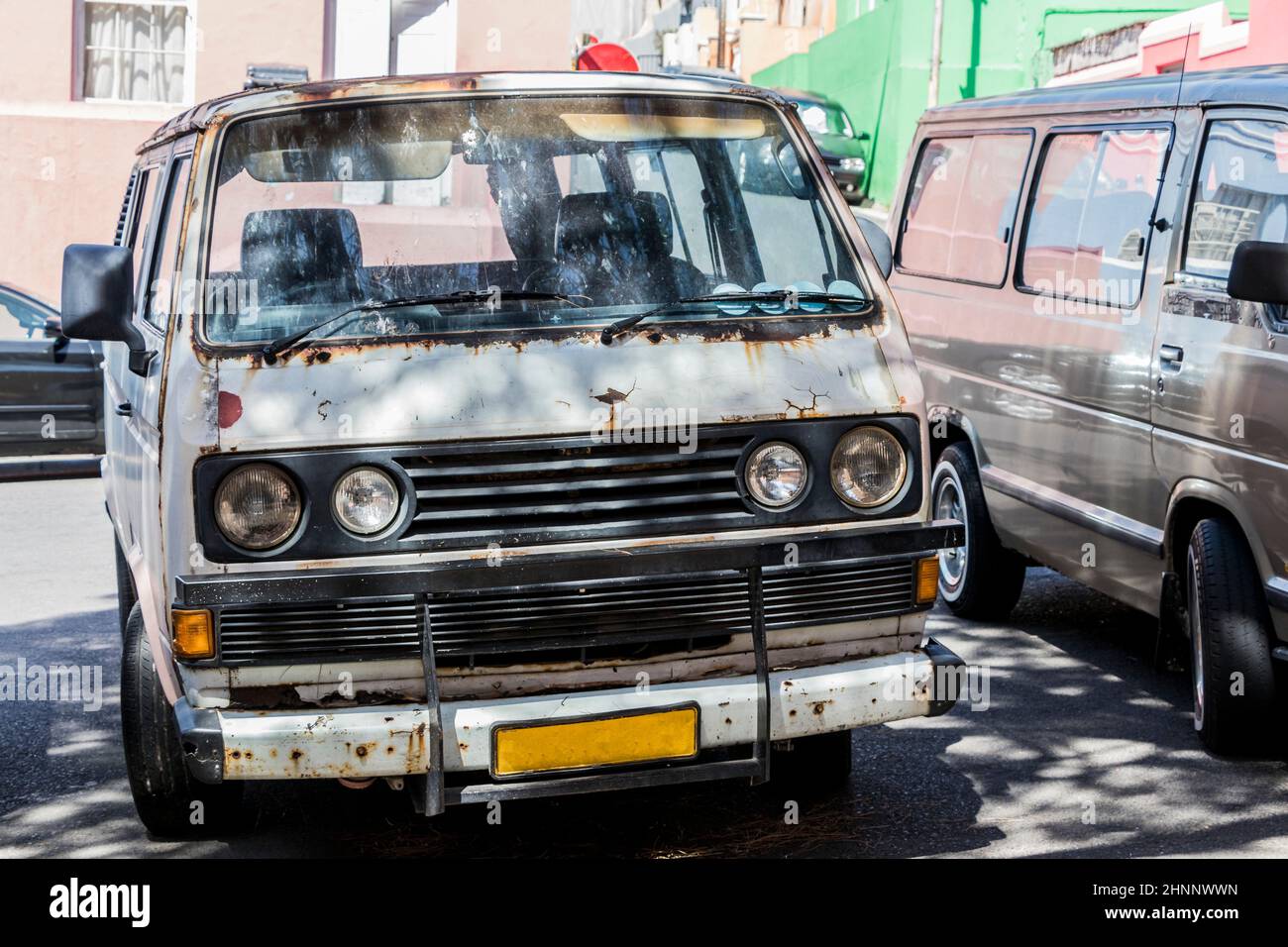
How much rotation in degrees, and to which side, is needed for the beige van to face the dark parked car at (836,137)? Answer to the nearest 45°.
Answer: approximately 135° to its left

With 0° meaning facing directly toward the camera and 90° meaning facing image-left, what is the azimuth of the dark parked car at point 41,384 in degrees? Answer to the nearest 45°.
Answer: approximately 270°

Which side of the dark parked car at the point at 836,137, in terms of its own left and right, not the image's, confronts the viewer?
front

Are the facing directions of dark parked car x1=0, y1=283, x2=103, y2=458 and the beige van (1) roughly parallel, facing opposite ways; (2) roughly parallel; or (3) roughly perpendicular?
roughly perpendicular

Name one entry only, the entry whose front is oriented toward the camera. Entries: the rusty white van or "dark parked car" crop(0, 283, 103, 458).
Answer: the rusty white van

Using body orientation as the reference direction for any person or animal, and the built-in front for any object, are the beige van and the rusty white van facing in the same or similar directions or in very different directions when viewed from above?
same or similar directions

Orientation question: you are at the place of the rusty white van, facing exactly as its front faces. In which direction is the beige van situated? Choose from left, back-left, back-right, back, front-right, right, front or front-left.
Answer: back-left

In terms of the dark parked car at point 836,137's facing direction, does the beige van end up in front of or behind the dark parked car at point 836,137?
in front

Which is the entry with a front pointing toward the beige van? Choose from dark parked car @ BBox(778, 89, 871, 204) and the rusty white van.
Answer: the dark parked car

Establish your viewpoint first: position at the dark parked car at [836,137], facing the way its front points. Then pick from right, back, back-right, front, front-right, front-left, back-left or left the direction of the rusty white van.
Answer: front

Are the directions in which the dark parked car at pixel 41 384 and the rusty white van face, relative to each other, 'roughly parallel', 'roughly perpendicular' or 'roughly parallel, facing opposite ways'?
roughly perpendicular

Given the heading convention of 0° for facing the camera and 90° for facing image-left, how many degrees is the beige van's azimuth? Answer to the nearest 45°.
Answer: approximately 315°

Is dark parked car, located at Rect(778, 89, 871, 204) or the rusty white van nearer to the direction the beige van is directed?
the rusty white van
